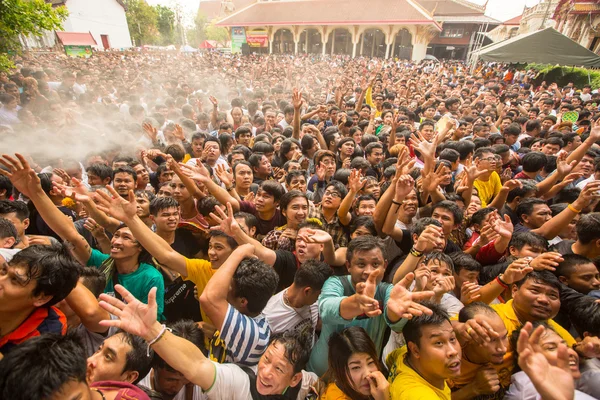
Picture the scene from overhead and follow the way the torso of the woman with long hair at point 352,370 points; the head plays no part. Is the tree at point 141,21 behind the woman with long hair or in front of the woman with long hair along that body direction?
behind

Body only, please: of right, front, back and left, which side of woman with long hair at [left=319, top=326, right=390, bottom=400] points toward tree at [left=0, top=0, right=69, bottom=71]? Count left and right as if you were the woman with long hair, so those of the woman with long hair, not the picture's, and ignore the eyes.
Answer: back

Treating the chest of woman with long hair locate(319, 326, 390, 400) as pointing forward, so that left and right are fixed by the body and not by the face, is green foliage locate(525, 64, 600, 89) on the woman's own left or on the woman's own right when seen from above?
on the woman's own left

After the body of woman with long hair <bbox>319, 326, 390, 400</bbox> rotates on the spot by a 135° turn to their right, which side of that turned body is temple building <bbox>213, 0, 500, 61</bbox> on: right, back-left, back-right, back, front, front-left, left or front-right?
right

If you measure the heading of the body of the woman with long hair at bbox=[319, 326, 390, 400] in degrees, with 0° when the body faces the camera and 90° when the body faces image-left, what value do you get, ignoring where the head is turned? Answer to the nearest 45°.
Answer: approximately 315°

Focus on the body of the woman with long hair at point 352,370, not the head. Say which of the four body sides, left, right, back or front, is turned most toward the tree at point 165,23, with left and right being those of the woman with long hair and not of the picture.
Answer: back
